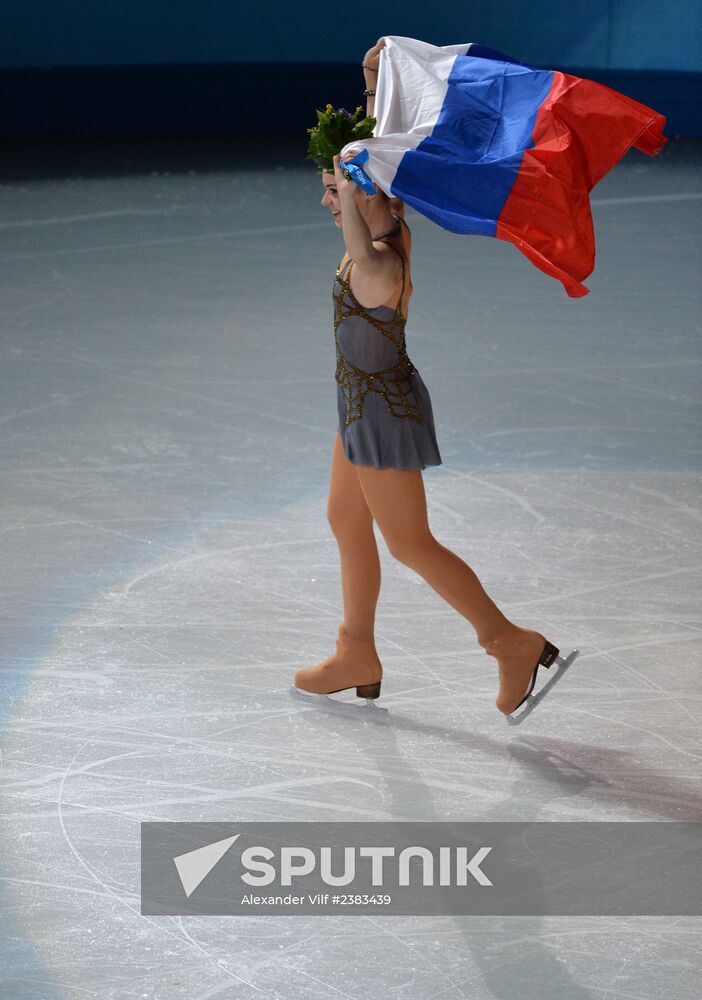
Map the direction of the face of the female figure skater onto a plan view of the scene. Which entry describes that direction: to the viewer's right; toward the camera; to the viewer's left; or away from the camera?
to the viewer's left

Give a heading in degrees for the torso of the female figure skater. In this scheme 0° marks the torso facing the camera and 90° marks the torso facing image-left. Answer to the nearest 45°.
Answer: approximately 90°
